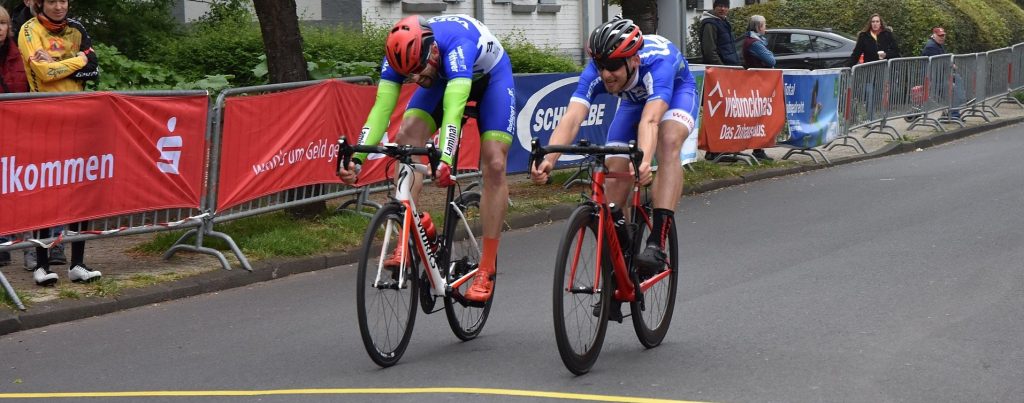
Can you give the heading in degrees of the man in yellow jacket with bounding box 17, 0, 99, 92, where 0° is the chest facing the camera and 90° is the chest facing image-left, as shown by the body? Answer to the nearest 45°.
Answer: approximately 0°

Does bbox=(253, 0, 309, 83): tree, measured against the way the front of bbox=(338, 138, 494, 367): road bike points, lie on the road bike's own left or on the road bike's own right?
on the road bike's own right

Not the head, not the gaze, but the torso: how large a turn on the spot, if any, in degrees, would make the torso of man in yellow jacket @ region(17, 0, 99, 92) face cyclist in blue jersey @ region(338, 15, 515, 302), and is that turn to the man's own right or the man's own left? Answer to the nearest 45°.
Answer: approximately 45° to the man's own left

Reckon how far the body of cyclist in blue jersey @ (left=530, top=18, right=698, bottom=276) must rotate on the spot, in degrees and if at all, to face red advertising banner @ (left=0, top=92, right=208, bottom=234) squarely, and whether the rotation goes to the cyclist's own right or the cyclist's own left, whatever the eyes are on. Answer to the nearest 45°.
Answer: approximately 90° to the cyclist's own right

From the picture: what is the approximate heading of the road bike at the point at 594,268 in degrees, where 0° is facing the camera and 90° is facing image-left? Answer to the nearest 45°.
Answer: approximately 45°

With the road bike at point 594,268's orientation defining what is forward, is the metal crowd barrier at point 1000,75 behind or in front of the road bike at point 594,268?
behind

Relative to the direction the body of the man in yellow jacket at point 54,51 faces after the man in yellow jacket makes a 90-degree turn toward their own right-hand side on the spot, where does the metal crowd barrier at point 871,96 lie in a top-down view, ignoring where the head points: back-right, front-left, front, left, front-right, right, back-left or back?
back-right

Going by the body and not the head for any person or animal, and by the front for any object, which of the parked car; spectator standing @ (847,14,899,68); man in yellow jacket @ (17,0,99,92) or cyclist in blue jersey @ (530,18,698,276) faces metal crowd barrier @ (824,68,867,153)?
the spectator standing

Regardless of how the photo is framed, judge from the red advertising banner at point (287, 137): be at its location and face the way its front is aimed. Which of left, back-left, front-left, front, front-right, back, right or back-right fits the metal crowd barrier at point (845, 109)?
back-left
